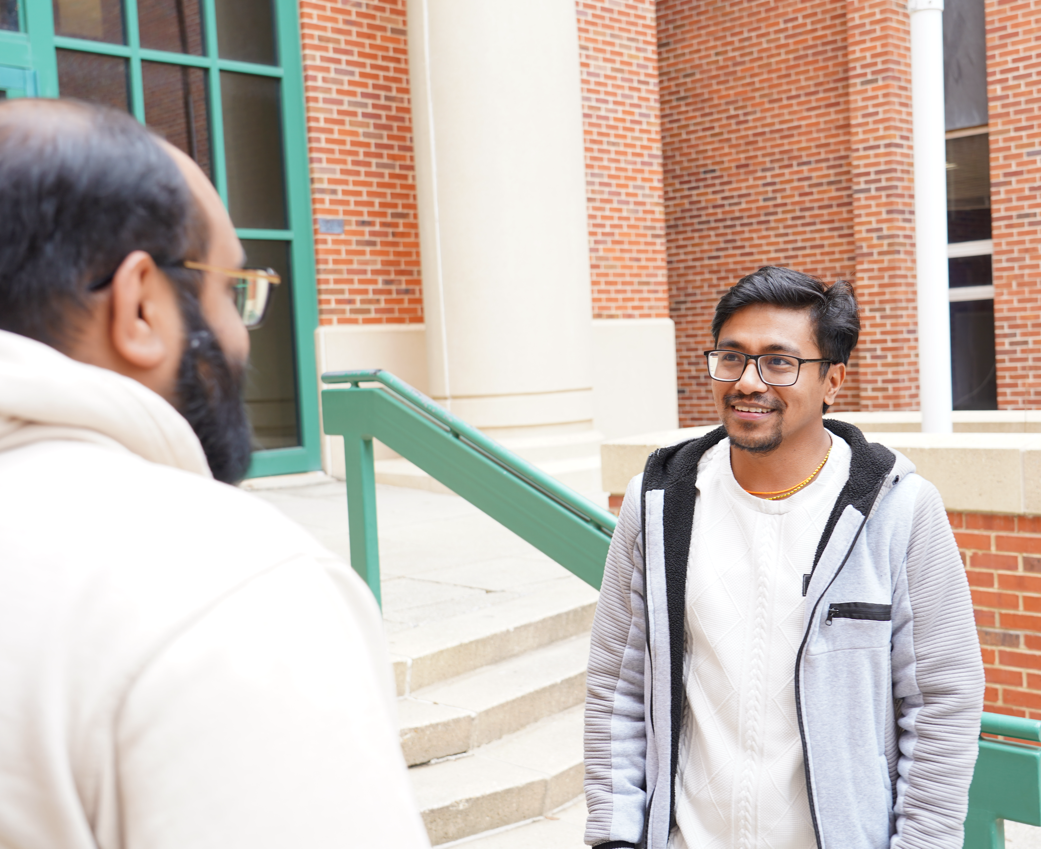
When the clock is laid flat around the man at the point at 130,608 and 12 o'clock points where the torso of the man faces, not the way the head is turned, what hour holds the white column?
The white column is roughly at 11 o'clock from the man.

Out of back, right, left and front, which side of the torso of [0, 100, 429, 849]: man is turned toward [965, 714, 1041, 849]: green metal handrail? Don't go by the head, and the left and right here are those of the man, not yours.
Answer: front

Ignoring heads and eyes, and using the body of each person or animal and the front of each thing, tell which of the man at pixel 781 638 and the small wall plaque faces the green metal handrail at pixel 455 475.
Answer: the small wall plaque

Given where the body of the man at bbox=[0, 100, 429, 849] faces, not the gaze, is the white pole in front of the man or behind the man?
in front

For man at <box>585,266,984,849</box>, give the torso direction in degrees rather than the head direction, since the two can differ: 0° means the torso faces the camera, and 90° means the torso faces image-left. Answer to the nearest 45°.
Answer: approximately 45°

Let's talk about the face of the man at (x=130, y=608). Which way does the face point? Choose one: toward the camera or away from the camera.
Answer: away from the camera

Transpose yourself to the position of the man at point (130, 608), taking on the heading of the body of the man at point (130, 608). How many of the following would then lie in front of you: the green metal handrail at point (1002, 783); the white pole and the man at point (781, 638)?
3

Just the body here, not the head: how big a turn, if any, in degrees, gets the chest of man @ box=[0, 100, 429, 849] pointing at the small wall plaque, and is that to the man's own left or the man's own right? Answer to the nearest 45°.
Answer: approximately 45° to the man's own left

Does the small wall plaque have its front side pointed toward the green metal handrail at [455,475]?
yes

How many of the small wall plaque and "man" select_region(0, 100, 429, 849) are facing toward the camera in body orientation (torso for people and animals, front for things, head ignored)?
1
